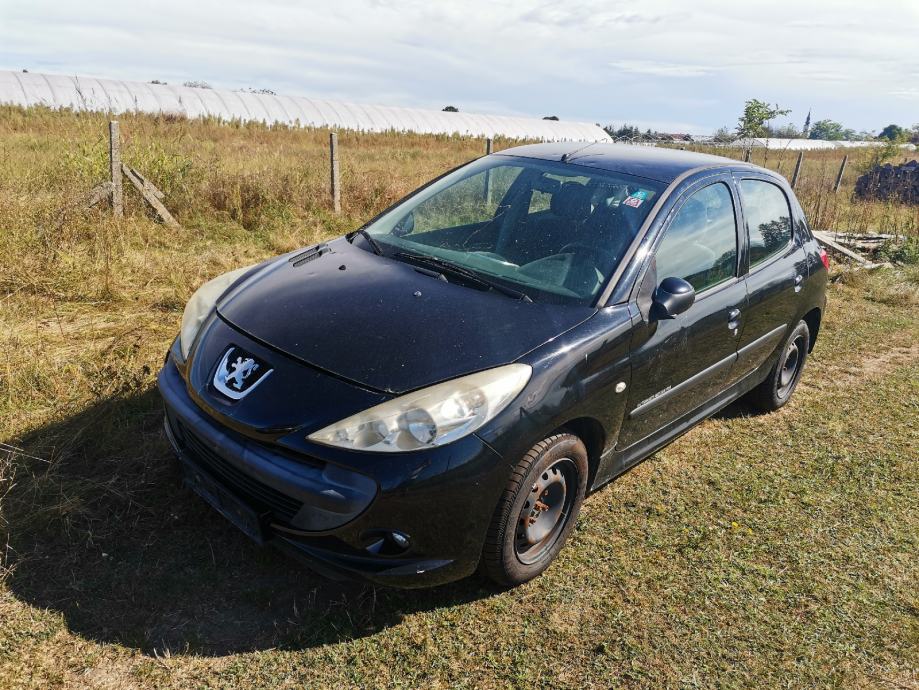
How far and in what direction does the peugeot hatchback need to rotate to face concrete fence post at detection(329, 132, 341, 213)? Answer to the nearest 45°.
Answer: approximately 135° to its right

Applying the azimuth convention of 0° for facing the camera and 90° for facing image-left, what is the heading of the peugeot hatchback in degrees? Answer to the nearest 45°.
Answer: approximately 45°

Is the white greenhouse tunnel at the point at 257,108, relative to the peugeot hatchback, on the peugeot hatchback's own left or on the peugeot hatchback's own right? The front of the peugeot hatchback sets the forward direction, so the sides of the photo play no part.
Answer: on the peugeot hatchback's own right

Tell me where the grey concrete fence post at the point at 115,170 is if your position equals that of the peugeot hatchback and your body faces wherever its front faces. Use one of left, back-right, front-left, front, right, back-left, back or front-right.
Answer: right
